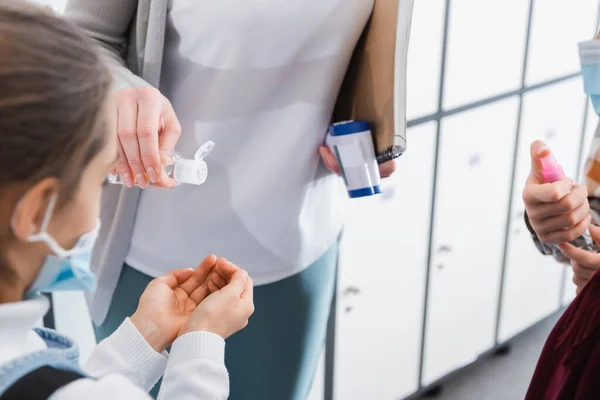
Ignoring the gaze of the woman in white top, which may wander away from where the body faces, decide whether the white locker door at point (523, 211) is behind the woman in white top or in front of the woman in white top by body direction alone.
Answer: behind

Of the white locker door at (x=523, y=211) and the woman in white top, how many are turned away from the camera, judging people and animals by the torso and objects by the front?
0

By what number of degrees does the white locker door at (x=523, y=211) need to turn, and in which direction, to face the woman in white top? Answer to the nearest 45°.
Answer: approximately 45° to its right

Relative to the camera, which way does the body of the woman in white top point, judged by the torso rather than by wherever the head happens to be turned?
toward the camera
